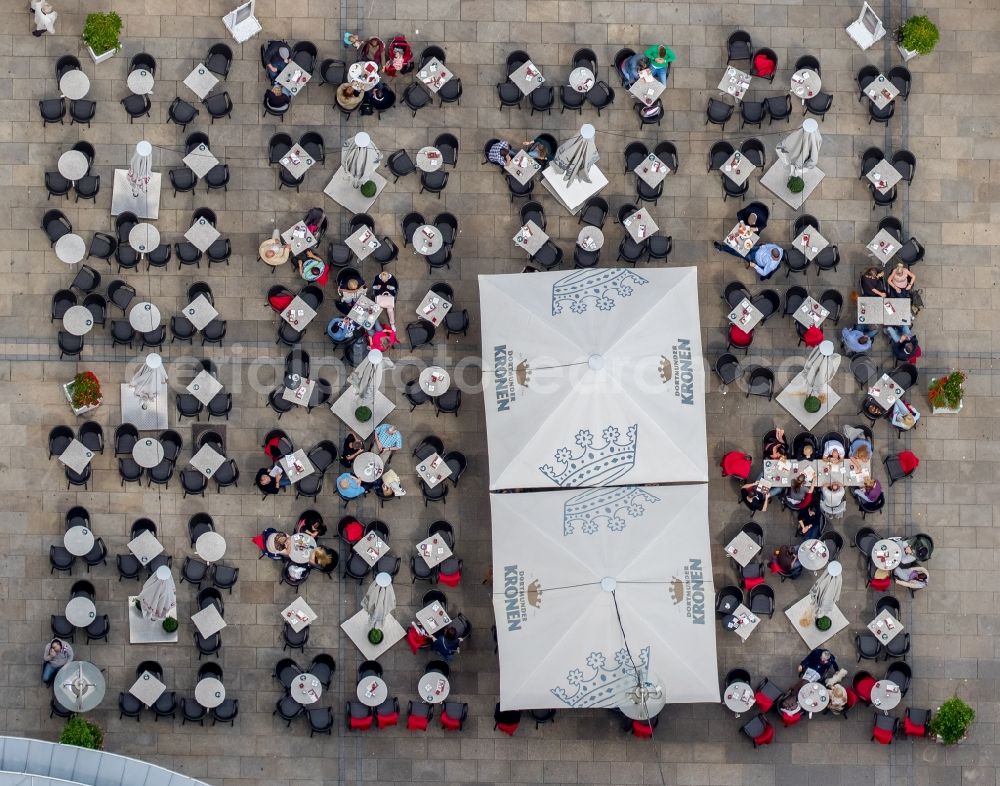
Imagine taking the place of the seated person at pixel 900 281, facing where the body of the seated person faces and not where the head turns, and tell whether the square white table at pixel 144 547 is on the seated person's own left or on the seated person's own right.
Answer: on the seated person's own right

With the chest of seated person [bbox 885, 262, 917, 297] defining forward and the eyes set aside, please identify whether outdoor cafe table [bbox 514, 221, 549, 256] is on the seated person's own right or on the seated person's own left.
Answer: on the seated person's own right

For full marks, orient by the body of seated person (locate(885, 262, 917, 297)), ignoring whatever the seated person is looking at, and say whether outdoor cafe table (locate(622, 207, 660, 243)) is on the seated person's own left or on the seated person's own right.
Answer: on the seated person's own right

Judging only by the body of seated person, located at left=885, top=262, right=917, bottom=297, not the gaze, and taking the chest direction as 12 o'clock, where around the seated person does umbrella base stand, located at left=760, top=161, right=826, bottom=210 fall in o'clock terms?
The umbrella base stand is roughly at 3 o'clock from the seated person.

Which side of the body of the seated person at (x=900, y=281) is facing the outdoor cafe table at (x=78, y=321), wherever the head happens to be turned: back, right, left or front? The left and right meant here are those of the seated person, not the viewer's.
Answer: right

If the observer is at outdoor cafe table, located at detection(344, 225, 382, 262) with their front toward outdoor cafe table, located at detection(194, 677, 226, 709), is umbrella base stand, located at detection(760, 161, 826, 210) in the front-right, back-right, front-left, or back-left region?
back-left

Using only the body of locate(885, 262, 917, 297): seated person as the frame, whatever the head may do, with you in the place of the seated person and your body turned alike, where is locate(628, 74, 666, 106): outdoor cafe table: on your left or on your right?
on your right

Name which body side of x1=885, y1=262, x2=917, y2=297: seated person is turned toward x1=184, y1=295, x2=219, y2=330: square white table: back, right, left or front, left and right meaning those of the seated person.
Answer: right

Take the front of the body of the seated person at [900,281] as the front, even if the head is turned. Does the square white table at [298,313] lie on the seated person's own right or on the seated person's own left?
on the seated person's own right

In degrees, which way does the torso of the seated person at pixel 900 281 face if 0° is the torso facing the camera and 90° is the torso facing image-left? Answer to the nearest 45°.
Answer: approximately 0°

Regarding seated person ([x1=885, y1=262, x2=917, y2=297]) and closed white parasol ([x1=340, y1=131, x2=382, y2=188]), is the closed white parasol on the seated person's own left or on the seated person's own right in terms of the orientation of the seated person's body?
on the seated person's own right

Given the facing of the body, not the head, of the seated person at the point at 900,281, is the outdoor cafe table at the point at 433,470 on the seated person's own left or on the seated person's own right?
on the seated person's own right

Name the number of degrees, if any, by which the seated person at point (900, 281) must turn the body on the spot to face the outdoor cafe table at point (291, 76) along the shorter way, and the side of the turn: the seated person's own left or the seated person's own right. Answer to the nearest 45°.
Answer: approximately 90° to the seated person's own right
